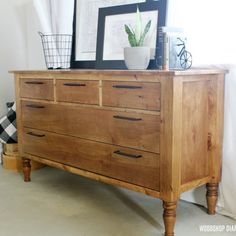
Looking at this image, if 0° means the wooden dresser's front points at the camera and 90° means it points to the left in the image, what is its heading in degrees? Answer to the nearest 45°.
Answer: approximately 45°

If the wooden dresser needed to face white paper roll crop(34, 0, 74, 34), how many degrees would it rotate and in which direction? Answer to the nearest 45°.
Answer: approximately 90° to its right

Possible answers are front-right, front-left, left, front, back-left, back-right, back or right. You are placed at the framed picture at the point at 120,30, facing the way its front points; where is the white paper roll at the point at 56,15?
right

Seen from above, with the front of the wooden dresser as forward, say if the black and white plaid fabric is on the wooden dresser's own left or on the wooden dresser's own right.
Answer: on the wooden dresser's own right

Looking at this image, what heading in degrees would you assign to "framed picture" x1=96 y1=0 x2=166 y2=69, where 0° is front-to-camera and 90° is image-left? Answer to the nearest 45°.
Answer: approximately 45°

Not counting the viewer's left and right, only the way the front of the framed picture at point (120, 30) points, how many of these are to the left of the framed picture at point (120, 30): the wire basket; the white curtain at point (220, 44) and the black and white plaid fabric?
1

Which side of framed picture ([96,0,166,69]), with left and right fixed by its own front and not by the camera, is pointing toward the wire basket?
right

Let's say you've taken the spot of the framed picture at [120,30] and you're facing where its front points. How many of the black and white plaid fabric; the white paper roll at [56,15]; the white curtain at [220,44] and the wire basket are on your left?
1
